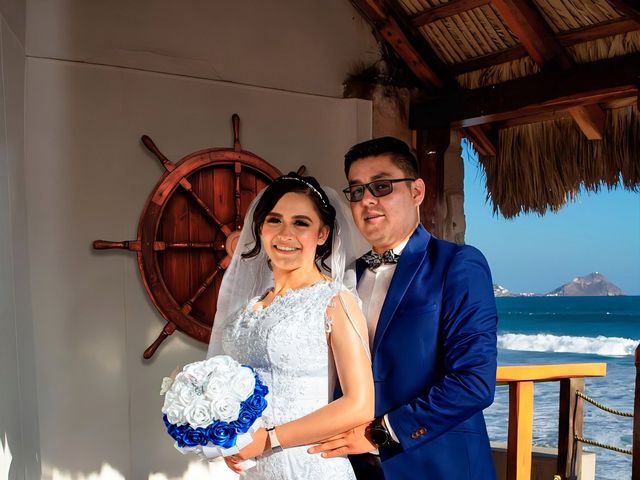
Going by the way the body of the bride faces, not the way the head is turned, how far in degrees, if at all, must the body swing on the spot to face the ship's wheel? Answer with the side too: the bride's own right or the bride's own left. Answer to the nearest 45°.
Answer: approximately 135° to the bride's own right

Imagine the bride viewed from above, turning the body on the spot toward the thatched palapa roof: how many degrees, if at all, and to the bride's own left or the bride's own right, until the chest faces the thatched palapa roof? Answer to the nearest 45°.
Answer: approximately 180°

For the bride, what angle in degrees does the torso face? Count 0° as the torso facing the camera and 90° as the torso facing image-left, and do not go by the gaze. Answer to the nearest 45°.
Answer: approximately 45°

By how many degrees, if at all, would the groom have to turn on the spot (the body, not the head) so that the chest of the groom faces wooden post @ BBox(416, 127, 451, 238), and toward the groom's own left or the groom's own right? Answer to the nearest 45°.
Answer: approximately 135° to the groom's own right
